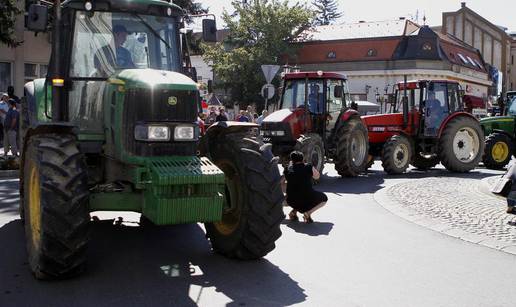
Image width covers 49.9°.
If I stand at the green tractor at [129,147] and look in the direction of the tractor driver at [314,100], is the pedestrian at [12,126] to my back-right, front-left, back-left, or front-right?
front-left

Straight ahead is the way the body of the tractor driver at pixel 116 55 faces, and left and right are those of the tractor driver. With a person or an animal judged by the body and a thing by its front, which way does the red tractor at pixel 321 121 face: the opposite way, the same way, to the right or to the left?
to the right

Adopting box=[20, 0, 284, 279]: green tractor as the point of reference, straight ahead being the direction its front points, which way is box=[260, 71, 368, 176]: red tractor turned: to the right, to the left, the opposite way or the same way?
to the right

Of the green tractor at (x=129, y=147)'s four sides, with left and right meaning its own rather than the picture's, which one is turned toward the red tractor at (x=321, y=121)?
left

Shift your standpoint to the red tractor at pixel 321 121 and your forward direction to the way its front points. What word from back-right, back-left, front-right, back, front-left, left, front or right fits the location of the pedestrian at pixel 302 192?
front-left

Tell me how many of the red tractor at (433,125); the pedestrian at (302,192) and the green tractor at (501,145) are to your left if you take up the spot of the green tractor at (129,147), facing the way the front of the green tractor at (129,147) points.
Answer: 3

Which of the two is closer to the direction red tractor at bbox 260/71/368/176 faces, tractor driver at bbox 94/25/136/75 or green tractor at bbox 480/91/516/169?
the tractor driver

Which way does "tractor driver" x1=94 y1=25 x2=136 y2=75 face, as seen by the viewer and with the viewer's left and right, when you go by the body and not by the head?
facing the viewer and to the right of the viewer

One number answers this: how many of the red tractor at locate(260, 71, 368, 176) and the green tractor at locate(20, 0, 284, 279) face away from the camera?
0

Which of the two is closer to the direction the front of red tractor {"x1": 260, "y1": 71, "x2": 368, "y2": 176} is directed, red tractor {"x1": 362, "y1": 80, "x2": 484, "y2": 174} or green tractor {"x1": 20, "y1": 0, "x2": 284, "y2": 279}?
the green tractor

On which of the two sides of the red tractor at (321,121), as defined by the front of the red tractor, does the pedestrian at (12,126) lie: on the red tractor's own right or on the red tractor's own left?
on the red tractor's own right

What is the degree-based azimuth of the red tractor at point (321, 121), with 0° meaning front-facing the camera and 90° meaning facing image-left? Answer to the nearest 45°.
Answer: approximately 45°

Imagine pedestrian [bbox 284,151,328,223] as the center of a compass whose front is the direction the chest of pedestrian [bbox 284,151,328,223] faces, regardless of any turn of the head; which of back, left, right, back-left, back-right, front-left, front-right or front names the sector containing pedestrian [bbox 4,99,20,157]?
left

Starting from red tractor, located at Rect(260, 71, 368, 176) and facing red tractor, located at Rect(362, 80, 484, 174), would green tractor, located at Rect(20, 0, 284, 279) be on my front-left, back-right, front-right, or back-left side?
back-right
